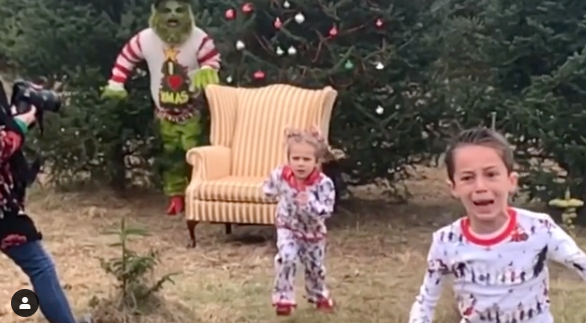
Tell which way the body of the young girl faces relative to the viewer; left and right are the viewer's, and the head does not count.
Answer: facing the viewer

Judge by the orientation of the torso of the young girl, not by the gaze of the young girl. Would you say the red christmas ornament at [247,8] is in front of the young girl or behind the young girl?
behind

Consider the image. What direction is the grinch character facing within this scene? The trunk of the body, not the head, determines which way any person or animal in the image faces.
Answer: toward the camera

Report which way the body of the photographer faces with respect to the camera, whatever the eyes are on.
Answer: to the viewer's right

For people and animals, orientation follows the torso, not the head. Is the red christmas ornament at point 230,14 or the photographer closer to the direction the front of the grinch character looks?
the photographer

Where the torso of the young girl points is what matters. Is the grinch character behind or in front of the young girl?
behind

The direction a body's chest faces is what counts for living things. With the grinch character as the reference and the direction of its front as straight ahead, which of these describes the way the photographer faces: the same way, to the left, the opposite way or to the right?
to the left

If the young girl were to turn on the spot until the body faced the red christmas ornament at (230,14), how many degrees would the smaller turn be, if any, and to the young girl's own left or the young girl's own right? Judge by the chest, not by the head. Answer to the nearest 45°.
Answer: approximately 180°
